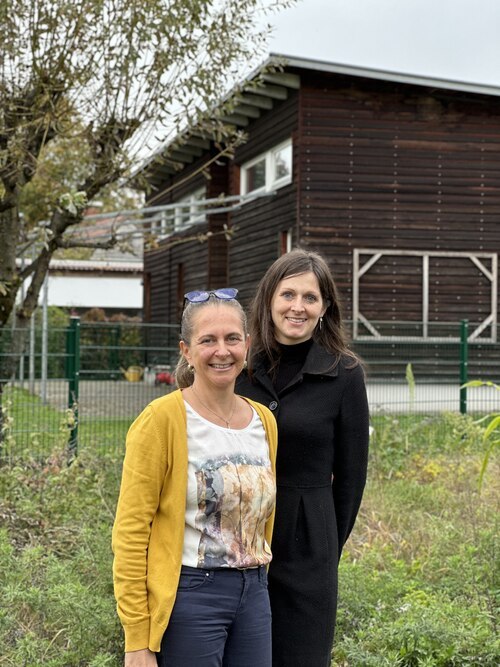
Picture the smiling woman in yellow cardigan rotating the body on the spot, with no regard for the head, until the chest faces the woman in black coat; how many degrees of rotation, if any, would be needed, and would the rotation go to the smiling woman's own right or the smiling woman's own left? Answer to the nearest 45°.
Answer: approximately 90° to the smiling woman's own left

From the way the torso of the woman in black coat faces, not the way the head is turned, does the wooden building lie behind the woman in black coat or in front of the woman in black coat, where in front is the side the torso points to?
behind

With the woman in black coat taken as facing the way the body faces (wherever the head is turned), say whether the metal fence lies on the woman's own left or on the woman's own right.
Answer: on the woman's own right

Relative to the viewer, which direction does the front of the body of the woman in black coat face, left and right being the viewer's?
facing the viewer and to the left of the viewer

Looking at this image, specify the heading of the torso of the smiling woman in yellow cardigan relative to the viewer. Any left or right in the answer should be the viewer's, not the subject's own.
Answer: facing the viewer and to the right of the viewer

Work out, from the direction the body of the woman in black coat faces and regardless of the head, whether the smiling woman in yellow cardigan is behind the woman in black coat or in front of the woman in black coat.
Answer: in front

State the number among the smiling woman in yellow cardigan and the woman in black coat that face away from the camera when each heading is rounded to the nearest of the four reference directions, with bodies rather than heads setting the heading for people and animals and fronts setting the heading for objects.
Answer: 0

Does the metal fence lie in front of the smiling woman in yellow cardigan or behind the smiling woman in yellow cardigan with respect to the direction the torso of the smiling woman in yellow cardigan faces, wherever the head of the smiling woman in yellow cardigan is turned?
behind

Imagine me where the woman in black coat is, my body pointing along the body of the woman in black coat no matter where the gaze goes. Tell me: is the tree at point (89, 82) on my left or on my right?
on my right
